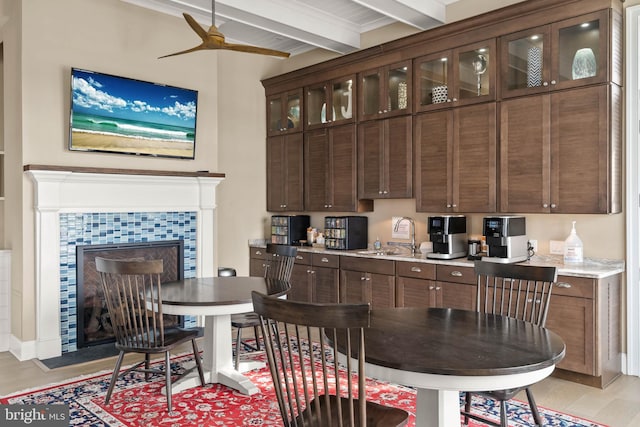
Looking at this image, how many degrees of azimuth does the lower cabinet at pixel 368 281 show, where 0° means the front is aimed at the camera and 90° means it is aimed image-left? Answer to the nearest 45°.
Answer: approximately 45°

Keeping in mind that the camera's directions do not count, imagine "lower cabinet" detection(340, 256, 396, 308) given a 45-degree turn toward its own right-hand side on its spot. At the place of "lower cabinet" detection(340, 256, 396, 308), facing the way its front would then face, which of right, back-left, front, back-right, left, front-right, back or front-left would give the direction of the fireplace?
front

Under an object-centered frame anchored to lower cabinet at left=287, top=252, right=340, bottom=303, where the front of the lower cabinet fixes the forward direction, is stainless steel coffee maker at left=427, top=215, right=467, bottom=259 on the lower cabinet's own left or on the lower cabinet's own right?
on the lower cabinet's own left

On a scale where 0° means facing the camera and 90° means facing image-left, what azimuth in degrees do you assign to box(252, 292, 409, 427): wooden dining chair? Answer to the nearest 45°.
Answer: approximately 225°

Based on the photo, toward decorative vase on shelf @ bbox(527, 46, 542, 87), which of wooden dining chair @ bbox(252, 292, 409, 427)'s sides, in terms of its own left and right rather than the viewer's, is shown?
front

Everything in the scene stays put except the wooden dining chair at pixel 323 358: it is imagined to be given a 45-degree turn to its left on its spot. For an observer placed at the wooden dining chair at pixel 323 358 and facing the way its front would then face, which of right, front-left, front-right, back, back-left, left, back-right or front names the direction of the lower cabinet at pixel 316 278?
front

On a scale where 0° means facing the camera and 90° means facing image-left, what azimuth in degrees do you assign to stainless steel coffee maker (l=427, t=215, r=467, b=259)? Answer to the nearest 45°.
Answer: approximately 45°

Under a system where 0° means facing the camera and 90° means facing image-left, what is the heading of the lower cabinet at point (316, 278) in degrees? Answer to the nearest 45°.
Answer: approximately 45°

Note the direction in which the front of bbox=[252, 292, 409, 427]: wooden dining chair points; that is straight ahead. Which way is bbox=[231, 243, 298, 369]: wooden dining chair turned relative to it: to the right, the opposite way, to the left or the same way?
the opposite way
